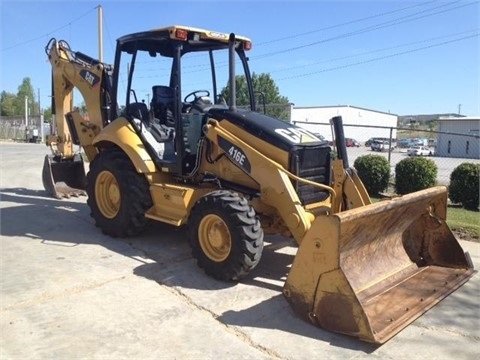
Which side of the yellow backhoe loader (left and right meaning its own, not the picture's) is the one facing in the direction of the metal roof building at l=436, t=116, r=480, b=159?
left

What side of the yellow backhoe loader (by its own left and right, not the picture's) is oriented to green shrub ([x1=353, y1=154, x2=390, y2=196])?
left

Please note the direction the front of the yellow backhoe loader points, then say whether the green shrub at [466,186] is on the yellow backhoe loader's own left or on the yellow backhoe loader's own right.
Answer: on the yellow backhoe loader's own left

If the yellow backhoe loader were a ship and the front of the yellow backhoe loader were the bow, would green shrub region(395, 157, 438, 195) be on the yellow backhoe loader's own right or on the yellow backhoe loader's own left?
on the yellow backhoe loader's own left

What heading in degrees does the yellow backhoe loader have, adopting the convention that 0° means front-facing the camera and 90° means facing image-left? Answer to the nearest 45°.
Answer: approximately 315°
